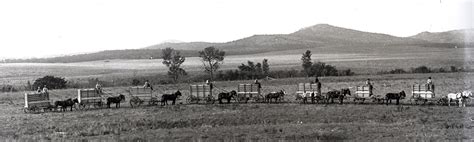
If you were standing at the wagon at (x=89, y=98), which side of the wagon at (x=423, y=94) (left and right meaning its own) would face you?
back

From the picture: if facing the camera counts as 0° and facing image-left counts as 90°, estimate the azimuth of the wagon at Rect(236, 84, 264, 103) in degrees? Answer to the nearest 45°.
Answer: approximately 270°

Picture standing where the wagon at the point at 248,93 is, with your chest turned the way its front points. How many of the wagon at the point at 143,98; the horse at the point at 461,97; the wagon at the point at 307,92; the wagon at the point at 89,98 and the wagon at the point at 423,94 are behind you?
2

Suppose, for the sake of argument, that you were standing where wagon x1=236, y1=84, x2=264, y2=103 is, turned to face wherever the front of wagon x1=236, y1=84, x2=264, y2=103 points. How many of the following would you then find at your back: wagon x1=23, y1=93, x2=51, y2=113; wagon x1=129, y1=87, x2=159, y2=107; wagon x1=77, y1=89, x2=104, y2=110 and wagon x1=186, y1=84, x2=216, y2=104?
4

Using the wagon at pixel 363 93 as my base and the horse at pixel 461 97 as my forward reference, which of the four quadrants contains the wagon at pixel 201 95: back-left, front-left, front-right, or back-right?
back-right

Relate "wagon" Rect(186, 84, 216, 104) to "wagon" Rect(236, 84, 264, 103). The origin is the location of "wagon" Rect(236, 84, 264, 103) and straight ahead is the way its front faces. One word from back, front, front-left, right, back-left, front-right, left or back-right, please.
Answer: back

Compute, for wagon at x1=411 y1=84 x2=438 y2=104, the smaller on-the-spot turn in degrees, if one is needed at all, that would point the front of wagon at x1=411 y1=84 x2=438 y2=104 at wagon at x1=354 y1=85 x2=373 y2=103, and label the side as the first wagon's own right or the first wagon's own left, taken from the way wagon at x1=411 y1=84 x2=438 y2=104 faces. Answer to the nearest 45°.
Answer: approximately 180°

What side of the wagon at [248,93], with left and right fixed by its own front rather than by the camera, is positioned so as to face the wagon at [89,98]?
back

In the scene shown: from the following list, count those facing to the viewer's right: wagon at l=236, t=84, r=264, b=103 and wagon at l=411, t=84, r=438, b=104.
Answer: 2

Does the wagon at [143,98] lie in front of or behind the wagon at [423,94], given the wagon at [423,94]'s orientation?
behind

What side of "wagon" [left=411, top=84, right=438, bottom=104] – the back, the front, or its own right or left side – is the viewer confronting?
right
